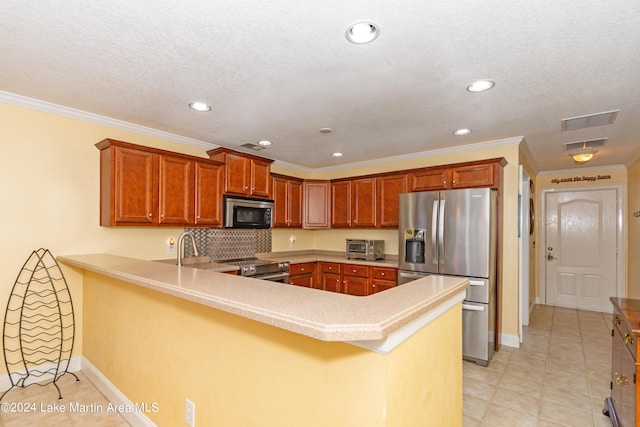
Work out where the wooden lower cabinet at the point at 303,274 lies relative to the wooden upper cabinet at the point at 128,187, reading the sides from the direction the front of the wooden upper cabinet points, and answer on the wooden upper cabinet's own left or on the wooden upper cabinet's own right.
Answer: on the wooden upper cabinet's own left

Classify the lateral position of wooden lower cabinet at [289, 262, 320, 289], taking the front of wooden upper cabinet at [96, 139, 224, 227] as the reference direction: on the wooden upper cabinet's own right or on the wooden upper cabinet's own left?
on the wooden upper cabinet's own left

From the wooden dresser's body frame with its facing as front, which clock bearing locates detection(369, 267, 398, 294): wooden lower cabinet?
The wooden lower cabinet is roughly at 1 o'clock from the wooden dresser.

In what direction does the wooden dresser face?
to the viewer's left

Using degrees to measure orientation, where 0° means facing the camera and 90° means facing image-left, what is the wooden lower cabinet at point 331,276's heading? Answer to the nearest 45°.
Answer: approximately 45°

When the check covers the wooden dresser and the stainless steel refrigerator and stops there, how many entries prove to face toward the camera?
1

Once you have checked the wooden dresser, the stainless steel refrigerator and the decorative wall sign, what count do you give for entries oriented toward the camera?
2

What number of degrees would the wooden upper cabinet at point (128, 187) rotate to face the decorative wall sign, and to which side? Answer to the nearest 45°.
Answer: approximately 45° to its left

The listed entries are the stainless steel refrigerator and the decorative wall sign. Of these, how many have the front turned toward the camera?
2

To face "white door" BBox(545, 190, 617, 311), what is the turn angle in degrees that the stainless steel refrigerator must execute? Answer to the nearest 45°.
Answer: approximately 135° to its left

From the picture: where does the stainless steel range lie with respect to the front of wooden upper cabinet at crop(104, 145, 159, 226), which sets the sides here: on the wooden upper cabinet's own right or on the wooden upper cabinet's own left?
on the wooden upper cabinet's own left

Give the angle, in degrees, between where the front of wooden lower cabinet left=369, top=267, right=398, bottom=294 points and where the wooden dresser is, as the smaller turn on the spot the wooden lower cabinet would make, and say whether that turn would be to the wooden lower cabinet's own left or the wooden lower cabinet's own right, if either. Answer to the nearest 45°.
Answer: approximately 90° to the wooden lower cabinet's own left
